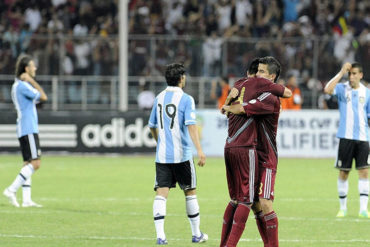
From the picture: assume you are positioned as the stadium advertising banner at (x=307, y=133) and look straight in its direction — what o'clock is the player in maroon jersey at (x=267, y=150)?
The player in maroon jersey is roughly at 12 o'clock from the stadium advertising banner.

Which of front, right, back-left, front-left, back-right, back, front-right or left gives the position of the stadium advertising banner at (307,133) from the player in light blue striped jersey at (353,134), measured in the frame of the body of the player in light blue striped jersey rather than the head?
back

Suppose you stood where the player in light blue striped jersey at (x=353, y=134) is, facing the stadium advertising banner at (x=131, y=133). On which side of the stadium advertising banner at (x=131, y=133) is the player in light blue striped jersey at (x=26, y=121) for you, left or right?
left

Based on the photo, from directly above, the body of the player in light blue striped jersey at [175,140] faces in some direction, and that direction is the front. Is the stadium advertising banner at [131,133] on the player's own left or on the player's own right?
on the player's own left

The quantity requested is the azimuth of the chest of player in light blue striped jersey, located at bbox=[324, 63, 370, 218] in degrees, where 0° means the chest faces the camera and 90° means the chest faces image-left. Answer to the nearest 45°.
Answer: approximately 0°

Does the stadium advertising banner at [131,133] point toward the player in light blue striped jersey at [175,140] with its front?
yes
